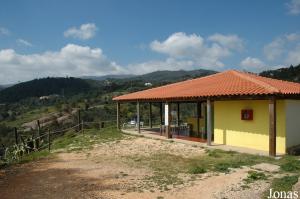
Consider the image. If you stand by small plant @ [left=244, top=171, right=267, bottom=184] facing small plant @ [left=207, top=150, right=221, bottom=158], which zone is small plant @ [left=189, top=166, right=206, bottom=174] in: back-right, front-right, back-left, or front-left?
front-left

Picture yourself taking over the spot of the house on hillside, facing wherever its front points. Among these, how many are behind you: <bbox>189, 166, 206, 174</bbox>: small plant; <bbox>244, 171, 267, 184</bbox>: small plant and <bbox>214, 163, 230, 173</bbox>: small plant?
0

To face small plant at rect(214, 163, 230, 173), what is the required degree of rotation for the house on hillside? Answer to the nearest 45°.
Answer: approximately 45° to its left

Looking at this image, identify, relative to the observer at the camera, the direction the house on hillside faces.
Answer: facing the viewer and to the left of the viewer

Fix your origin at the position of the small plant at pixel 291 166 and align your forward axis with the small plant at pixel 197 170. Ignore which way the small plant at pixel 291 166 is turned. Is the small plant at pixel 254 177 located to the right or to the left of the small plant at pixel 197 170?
left
